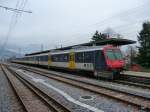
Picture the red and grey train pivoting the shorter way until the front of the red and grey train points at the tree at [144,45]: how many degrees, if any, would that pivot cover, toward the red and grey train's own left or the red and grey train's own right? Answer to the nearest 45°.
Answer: approximately 90° to the red and grey train's own left

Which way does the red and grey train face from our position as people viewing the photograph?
facing the viewer and to the right of the viewer
